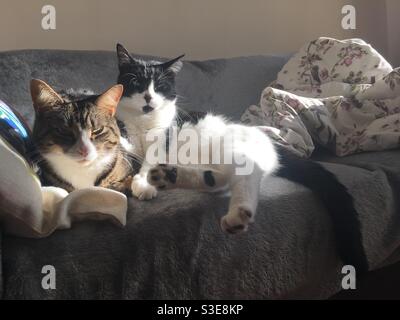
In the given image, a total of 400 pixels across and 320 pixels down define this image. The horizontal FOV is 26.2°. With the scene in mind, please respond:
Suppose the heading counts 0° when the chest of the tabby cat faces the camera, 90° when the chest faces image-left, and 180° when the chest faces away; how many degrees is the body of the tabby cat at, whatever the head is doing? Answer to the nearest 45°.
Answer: approximately 0°

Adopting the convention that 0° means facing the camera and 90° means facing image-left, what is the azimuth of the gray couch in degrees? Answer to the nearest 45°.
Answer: approximately 0°
